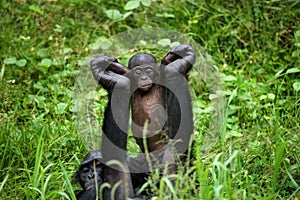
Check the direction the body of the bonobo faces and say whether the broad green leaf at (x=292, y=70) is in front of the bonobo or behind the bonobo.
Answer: behind

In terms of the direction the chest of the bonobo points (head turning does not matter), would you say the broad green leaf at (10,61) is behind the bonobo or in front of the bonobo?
behind

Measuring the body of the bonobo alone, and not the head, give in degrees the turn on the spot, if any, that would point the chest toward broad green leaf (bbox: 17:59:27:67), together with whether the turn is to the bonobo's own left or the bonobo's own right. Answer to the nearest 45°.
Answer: approximately 135° to the bonobo's own right

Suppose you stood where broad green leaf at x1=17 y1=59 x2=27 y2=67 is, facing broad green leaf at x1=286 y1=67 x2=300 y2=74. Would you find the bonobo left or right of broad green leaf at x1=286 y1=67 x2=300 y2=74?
right

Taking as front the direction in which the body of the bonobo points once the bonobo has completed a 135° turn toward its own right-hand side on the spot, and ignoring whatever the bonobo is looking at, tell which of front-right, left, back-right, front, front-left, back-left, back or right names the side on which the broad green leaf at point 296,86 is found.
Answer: right

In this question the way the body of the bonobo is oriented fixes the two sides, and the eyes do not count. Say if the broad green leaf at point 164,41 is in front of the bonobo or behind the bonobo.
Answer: behind

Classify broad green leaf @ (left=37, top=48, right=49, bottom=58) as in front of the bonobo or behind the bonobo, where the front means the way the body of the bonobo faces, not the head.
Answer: behind

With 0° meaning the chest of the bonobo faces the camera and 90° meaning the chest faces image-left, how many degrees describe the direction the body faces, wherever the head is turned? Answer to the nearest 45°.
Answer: approximately 0°
